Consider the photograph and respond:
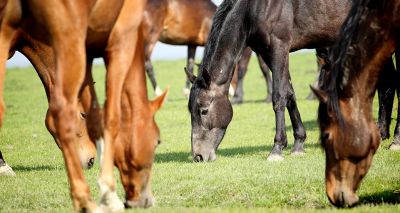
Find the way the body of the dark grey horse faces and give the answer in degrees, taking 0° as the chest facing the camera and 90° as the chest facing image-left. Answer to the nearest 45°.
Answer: approximately 90°
